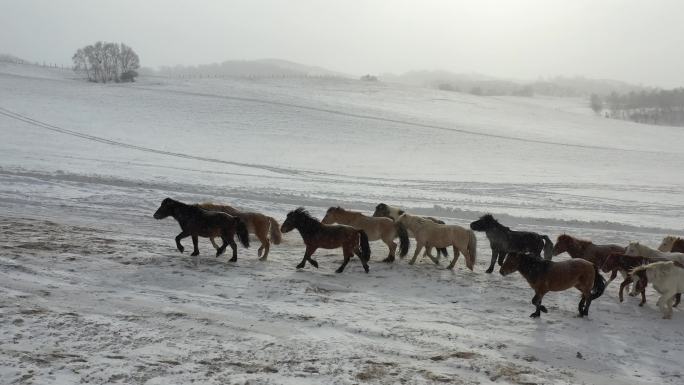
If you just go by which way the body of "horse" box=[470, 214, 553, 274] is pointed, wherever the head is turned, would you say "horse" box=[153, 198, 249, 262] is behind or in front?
in front

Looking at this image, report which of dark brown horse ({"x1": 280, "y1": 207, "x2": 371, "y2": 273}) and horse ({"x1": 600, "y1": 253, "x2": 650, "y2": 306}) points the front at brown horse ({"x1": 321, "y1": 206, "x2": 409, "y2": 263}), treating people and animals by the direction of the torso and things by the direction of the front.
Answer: the horse

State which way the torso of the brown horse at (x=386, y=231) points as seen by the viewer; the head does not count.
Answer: to the viewer's left

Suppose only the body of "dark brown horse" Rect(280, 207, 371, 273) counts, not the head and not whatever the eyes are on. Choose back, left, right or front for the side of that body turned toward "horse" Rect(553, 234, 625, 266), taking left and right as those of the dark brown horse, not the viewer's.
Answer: back

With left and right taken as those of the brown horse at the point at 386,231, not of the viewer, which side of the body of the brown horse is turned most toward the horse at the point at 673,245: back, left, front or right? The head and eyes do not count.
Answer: back

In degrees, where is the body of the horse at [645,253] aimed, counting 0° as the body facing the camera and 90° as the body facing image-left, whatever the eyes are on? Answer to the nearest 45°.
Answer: approximately 90°

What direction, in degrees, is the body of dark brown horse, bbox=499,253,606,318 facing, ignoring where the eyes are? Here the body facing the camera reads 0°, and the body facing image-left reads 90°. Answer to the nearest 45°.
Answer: approximately 90°

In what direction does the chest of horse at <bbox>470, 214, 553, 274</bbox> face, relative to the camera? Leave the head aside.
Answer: to the viewer's left

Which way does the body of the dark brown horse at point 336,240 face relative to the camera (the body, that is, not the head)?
to the viewer's left

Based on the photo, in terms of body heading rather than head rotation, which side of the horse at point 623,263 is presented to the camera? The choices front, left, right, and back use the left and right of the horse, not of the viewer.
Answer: left

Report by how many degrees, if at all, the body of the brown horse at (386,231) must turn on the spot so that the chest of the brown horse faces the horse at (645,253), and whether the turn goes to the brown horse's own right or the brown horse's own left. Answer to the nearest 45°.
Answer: approximately 180°

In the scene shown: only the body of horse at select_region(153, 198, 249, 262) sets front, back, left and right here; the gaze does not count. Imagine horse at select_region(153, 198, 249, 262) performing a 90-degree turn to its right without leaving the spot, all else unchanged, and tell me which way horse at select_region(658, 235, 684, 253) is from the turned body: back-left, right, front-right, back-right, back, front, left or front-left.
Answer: right

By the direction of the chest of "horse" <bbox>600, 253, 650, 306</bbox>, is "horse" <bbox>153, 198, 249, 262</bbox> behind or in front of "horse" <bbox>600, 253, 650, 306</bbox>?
in front

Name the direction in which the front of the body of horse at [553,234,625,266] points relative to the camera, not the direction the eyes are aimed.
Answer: to the viewer's left

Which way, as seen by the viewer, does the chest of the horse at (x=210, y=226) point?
to the viewer's left
